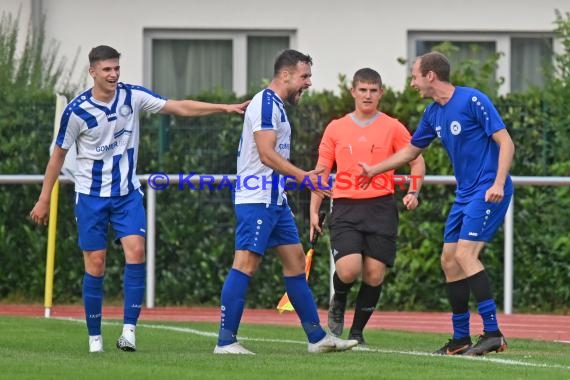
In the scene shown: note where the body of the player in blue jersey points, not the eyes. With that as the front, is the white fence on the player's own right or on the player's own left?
on the player's own right

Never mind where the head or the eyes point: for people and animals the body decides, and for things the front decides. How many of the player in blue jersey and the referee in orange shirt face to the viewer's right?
0

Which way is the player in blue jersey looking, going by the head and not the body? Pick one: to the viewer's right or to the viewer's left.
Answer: to the viewer's left

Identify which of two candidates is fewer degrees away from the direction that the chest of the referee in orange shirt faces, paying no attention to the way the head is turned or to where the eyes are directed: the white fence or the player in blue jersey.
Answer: the player in blue jersey

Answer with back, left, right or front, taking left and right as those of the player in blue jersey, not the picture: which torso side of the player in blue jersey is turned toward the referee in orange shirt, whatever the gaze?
right

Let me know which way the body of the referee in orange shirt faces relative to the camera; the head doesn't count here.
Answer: toward the camera
